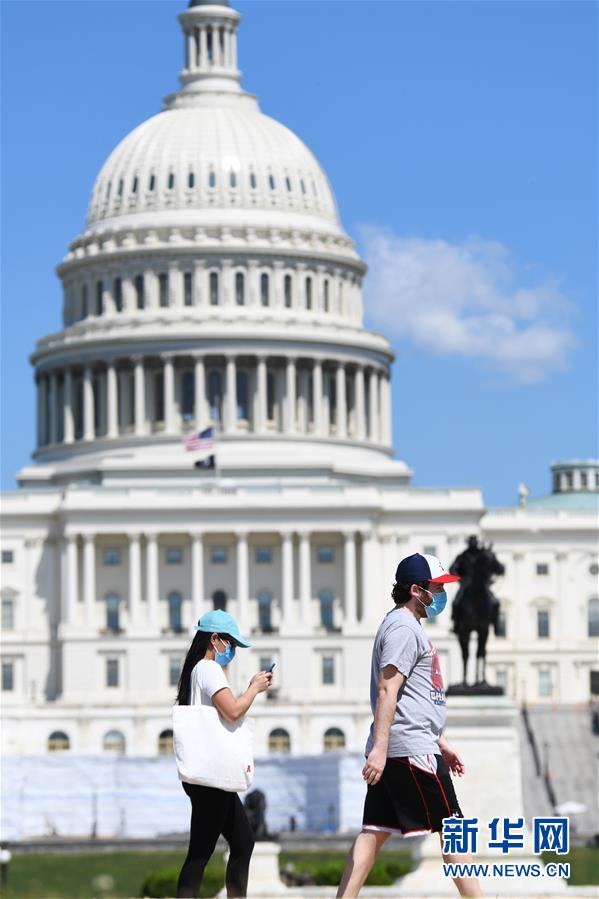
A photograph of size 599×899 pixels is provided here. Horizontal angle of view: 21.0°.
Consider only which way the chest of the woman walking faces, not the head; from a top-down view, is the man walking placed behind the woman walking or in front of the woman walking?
in front

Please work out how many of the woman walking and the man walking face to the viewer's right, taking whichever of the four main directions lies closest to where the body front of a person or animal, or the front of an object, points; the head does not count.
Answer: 2

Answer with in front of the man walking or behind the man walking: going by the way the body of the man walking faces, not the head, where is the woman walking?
behind

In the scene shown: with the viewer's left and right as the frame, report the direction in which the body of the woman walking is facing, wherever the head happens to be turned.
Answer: facing to the right of the viewer

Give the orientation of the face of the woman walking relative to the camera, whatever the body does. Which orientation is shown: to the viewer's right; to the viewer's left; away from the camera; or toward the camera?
to the viewer's right

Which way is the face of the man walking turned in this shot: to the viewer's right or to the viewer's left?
to the viewer's right

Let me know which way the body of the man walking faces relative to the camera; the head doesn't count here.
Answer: to the viewer's right
